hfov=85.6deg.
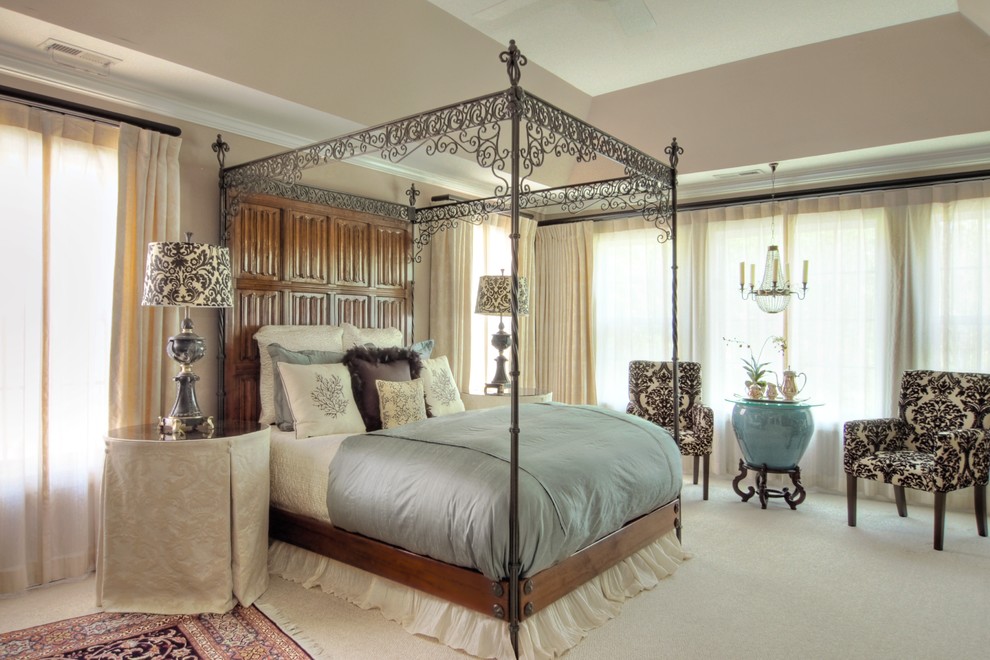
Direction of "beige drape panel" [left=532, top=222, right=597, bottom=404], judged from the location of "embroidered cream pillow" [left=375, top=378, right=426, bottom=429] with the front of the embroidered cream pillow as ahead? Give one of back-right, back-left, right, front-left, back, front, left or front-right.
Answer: left

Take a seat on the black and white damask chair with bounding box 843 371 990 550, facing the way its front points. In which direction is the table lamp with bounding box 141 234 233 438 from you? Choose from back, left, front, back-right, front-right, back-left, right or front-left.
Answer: front

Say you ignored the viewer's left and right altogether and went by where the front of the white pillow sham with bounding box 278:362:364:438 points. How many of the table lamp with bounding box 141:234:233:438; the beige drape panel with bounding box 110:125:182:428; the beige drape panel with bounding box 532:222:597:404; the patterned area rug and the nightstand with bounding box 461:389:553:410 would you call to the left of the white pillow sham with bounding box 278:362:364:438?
2

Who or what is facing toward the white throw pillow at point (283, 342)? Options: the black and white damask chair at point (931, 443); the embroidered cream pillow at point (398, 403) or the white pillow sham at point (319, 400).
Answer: the black and white damask chair

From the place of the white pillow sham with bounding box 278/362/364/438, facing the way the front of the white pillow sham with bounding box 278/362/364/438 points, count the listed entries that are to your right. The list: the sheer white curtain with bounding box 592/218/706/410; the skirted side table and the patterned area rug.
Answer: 2

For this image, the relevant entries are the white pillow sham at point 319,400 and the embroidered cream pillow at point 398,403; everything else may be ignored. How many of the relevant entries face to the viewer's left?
0

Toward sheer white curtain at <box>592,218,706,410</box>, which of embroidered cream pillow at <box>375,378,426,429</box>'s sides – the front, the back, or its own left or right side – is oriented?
left

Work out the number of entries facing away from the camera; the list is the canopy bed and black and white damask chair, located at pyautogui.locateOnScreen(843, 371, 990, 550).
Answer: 0

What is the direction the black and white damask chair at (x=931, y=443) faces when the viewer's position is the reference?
facing the viewer and to the left of the viewer

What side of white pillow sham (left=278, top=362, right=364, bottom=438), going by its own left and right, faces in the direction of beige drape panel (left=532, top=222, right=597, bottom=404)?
left

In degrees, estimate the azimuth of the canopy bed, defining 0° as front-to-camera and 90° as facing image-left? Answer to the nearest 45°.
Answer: approximately 315°

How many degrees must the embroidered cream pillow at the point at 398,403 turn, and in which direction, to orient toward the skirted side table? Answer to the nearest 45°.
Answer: approximately 90° to its right

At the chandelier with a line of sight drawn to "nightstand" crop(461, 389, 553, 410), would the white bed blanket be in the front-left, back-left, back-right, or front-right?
front-left

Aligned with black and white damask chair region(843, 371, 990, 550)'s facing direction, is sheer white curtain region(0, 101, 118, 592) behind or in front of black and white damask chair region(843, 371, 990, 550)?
in front

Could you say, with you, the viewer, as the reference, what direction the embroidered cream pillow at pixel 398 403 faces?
facing the viewer and to the right of the viewer
